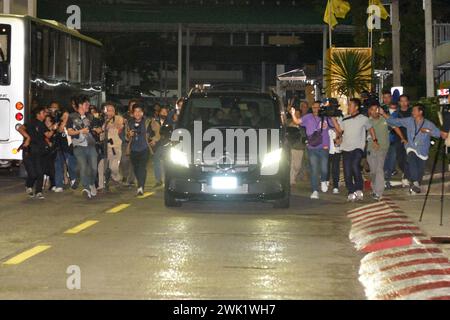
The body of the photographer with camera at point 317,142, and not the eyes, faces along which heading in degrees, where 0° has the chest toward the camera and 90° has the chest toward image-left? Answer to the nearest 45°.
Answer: approximately 0°

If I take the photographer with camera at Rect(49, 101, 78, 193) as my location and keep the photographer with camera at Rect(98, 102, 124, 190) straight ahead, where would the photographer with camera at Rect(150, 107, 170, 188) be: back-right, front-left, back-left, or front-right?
front-left

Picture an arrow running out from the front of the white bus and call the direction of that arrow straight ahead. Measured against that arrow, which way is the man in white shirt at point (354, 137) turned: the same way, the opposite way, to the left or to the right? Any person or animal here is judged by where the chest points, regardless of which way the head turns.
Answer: the opposite way

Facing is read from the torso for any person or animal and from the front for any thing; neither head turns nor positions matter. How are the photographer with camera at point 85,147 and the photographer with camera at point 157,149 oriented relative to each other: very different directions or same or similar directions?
same or similar directions

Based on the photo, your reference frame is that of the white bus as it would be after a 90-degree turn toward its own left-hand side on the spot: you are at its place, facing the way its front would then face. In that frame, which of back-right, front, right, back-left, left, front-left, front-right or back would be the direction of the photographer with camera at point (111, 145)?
back

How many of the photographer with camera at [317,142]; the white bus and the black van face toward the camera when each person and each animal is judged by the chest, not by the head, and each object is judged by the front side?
2

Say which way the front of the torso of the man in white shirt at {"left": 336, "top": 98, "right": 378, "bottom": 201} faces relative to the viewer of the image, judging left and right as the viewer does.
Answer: facing the viewer and to the left of the viewer

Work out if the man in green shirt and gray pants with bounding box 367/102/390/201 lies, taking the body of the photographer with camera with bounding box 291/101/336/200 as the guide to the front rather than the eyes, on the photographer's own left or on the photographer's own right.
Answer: on the photographer's own left

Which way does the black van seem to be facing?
toward the camera

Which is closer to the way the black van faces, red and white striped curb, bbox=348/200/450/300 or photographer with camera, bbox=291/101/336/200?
the red and white striped curb

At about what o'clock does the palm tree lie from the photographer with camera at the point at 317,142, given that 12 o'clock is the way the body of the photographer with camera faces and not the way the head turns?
The palm tree is roughly at 6 o'clock from the photographer with camera.
